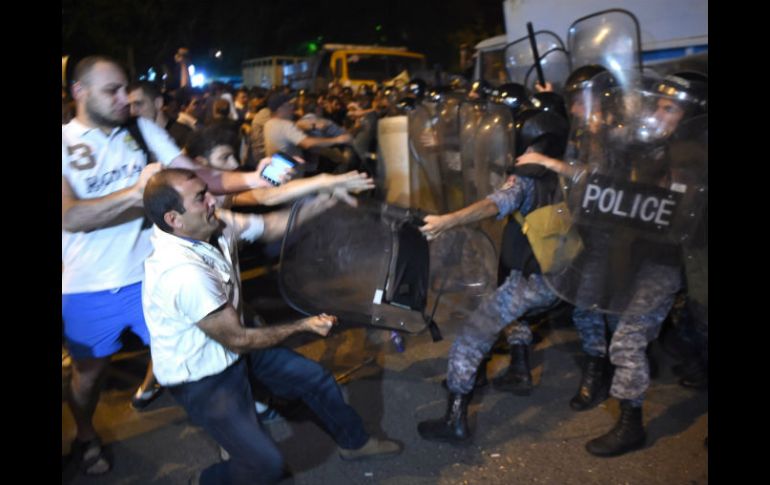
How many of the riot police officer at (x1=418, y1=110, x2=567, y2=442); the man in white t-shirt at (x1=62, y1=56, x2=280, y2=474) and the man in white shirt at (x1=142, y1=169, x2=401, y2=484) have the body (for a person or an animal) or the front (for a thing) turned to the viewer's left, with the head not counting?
1

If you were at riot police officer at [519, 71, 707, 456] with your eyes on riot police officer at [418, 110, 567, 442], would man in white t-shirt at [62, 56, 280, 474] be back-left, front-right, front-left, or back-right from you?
front-left

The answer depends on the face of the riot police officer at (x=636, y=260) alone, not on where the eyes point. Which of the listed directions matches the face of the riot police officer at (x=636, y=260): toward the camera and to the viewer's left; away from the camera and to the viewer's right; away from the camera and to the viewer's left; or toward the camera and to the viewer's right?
toward the camera and to the viewer's left

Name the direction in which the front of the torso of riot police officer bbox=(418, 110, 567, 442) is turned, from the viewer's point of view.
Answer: to the viewer's left

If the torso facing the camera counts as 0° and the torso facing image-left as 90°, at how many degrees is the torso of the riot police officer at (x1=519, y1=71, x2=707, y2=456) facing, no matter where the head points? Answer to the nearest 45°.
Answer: approximately 45°

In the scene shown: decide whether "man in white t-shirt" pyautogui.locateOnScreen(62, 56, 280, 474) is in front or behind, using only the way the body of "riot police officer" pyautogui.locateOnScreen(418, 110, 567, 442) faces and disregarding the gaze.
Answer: in front

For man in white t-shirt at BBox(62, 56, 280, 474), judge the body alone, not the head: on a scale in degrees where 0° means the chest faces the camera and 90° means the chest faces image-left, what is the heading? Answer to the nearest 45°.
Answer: approximately 315°

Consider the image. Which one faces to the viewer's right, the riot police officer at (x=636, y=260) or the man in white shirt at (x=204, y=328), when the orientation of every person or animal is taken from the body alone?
the man in white shirt

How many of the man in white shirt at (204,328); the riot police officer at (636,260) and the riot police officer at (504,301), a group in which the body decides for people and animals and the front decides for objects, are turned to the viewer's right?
1

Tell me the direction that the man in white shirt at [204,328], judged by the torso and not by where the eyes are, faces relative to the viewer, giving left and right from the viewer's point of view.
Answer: facing to the right of the viewer
